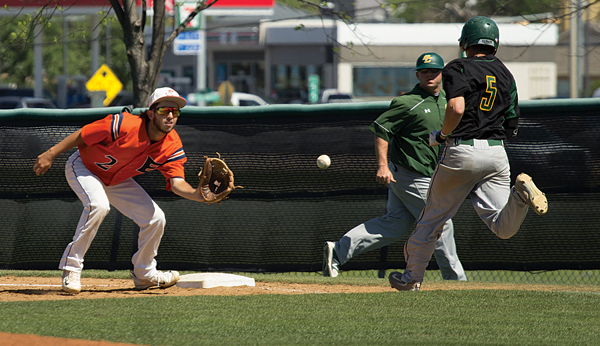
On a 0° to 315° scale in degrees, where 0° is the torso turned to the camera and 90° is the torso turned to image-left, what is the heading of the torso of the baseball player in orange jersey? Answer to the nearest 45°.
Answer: approximately 315°

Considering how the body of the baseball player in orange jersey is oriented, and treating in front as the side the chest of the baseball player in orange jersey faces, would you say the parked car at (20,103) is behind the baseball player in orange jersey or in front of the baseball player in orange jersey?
behind

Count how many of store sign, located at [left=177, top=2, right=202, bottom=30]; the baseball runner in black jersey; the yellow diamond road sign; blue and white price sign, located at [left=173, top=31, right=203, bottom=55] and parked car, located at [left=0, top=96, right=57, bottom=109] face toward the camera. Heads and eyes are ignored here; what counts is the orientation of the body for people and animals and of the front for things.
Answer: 3

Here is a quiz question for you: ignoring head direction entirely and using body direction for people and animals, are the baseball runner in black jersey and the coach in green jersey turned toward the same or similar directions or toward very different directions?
very different directions
